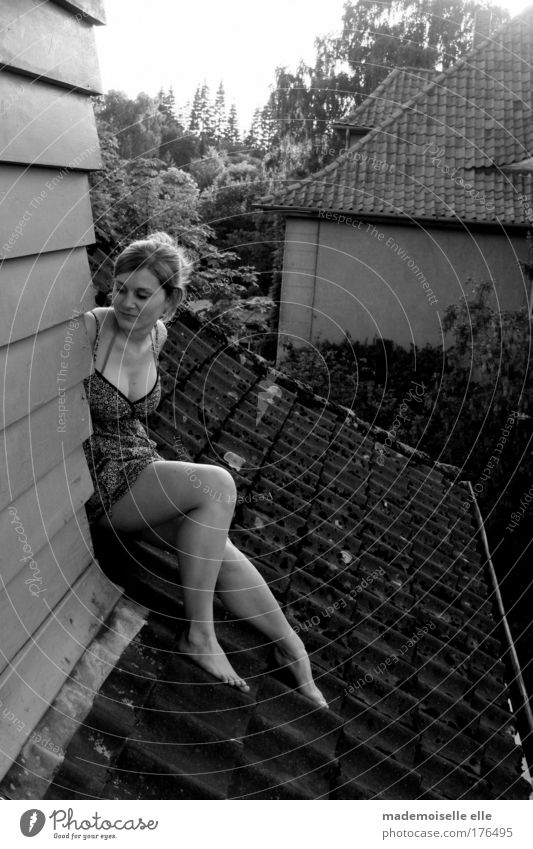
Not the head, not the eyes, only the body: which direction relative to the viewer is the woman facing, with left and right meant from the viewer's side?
facing the viewer and to the right of the viewer

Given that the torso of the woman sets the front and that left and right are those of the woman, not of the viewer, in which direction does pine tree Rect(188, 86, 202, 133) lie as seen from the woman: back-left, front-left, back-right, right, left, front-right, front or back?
back-left

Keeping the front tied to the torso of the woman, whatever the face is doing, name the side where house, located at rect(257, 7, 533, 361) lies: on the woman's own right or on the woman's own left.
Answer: on the woman's own left

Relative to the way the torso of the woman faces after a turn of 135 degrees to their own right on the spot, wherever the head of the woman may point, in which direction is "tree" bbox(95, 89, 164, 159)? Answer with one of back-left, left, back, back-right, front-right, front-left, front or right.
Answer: right

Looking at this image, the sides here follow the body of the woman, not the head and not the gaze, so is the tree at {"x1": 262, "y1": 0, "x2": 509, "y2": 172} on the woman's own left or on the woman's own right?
on the woman's own left
